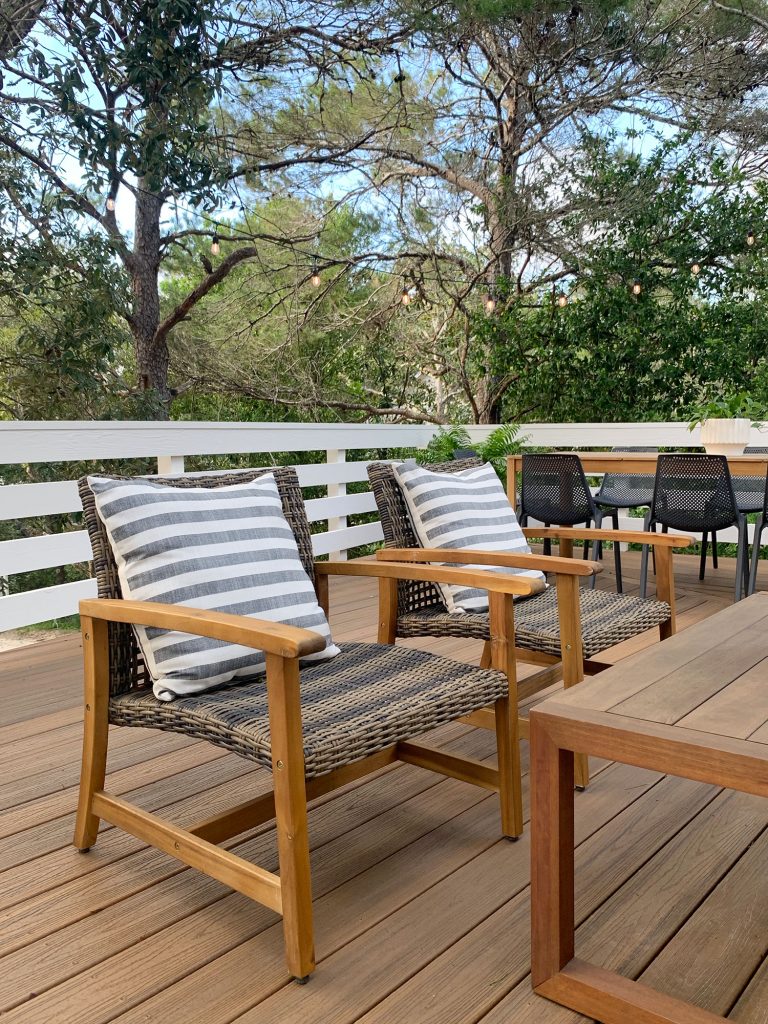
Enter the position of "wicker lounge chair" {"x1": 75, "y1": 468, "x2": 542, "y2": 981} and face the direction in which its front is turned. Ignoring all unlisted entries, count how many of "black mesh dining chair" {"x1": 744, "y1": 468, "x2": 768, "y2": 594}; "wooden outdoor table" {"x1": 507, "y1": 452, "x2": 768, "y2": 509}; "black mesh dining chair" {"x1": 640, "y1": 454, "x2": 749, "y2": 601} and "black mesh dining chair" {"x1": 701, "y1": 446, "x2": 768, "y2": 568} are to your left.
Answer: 4

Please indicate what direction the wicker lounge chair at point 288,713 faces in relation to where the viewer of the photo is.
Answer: facing the viewer and to the right of the viewer

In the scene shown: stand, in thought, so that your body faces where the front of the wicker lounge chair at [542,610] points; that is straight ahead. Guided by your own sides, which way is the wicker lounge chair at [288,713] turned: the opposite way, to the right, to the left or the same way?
the same way

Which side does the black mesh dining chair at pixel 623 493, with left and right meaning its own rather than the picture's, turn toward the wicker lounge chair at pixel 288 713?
front

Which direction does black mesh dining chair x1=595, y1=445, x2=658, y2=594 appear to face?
toward the camera

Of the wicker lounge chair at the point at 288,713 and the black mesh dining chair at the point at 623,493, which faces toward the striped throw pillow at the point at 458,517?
the black mesh dining chair

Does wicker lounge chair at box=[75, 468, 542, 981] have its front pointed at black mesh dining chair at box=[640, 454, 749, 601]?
no

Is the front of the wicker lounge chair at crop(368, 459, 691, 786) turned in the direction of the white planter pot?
no

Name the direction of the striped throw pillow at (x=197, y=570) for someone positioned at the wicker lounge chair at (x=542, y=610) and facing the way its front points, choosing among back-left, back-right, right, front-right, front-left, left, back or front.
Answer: right

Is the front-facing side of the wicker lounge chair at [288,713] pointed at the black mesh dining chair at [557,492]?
no

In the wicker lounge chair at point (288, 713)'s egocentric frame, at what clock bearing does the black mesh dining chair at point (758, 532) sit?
The black mesh dining chair is roughly at 9 o'clock from the wicker lounge chair.

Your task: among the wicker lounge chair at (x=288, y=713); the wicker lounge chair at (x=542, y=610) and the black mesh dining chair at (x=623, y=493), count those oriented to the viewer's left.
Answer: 0

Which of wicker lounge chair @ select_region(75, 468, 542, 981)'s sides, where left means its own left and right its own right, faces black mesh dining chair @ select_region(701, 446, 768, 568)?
left

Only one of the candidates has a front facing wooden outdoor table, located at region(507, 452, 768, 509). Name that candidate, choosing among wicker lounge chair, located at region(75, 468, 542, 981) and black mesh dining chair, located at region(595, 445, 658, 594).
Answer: the black mesh dining chair

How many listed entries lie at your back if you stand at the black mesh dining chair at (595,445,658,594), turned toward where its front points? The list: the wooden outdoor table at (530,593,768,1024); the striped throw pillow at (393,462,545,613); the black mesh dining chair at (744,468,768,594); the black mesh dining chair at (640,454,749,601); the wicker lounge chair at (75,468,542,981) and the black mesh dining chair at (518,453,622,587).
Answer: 0

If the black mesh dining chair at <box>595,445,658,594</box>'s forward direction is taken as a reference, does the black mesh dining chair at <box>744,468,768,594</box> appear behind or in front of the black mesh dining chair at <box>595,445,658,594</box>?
in front
